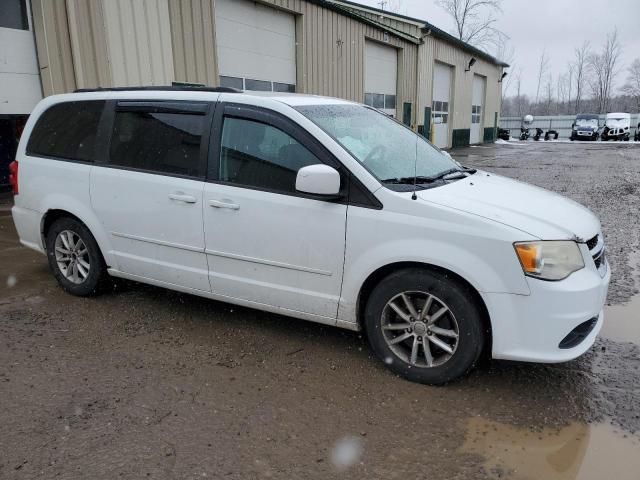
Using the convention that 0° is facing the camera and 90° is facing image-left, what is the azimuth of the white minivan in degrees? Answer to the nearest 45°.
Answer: approximately 315°

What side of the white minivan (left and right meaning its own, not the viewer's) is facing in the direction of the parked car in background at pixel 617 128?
left

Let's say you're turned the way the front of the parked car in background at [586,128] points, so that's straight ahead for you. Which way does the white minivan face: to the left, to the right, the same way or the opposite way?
to the left

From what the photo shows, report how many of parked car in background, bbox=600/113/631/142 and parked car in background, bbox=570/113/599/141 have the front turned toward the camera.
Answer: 2

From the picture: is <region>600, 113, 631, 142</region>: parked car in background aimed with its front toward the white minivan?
yes

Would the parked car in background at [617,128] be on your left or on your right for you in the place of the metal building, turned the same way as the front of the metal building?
on your left

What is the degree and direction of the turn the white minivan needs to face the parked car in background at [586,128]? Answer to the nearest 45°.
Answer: approximately 90° to its left

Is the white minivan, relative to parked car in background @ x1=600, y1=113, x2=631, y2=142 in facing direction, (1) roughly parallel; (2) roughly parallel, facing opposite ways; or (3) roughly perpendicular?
roughly perpendicular

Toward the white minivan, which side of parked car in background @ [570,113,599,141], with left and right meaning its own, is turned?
front

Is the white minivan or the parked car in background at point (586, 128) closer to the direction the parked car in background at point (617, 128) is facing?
the white minivan

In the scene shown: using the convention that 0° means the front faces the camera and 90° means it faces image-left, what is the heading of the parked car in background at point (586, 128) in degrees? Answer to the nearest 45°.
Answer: approximately 0°
